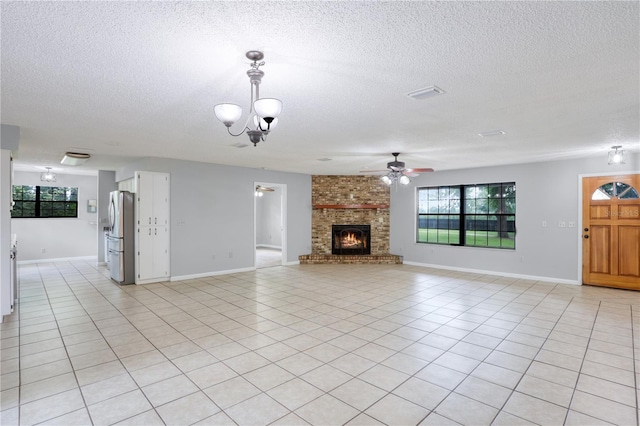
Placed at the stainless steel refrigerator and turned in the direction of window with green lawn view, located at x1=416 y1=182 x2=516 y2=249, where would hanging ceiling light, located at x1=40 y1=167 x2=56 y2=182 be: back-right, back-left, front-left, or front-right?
back-left

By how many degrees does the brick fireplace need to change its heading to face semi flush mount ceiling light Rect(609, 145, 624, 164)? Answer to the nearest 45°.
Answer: approximately 45° to its left

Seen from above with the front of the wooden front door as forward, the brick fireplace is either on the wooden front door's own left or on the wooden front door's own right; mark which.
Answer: on the wooden front door's own right

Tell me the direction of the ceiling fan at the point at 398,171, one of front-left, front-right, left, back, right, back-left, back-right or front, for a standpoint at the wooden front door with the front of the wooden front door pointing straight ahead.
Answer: front-right

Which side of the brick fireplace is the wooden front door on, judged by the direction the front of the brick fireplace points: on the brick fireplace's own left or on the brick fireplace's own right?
on the brick fireplace's own left

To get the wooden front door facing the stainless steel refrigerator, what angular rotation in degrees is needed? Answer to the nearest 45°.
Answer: approximately 45° to its right

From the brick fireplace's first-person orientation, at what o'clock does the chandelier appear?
The chandelier is roughly at 12 o'clock from the brick fireplace.

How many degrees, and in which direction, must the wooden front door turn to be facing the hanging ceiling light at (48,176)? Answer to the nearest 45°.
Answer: approximately 45° to its right
